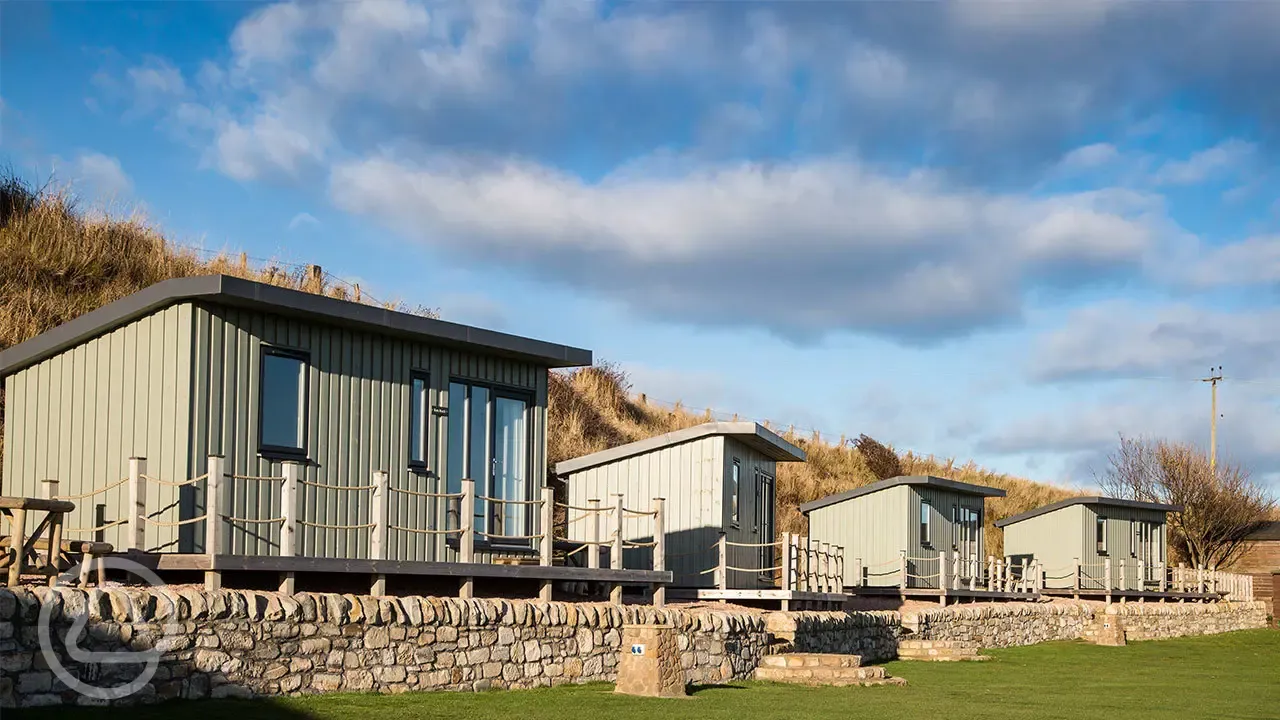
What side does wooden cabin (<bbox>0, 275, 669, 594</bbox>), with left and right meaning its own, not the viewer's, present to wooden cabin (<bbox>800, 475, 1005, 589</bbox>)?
left

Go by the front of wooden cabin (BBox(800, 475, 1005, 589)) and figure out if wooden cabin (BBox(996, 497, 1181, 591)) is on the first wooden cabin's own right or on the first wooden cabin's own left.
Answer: on the first wooden cabin's own left

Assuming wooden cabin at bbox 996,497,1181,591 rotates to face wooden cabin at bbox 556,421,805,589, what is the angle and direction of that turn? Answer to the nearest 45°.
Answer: approximately 45° to its right

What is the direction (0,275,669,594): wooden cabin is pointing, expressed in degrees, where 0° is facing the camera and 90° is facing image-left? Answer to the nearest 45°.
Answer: approximately 315°

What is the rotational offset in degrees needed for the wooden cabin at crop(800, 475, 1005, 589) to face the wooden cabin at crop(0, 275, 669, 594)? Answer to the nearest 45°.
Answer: approximately 45° to its right

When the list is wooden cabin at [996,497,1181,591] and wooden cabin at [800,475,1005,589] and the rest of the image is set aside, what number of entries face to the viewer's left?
0

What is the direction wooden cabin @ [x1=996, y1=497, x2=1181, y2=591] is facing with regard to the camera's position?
facing the viewer and to the right of the viewer

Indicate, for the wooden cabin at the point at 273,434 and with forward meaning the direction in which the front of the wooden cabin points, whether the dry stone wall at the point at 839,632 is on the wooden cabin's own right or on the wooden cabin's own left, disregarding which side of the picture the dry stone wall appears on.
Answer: on the wooden cabin's own left

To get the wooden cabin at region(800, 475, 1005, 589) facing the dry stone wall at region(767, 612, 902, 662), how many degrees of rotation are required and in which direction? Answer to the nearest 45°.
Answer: approximately 45° to its right

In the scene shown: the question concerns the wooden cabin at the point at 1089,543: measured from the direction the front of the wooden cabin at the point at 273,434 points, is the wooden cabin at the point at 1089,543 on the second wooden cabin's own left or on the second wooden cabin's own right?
on the second wooden cabin's own left
